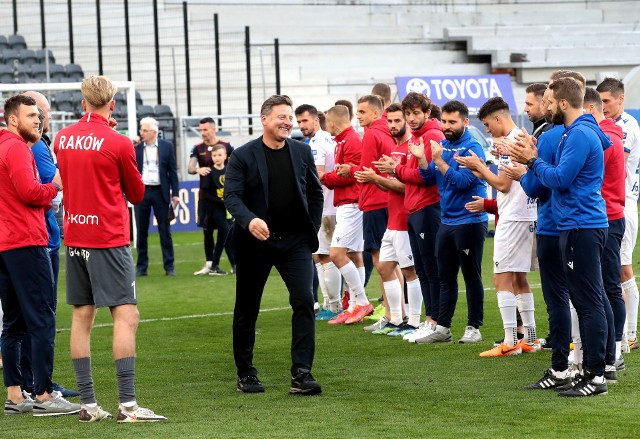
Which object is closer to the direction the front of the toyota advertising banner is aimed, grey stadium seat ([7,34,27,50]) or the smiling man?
the smiling man

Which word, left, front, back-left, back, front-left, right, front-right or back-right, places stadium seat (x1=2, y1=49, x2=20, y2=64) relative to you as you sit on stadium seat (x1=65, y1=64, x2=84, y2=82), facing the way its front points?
back-right

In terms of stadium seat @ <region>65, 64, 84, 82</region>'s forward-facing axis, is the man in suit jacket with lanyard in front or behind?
in front

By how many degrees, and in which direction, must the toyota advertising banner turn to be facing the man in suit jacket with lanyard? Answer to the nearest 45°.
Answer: approximately 45° to its right

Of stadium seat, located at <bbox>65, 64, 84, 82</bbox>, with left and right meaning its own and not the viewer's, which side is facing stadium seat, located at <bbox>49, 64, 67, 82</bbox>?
right

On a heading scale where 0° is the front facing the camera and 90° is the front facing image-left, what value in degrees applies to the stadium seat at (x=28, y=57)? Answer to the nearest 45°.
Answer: approximately 315°

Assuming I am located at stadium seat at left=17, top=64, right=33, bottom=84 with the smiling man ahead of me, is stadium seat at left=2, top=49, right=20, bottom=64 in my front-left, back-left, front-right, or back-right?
back-right

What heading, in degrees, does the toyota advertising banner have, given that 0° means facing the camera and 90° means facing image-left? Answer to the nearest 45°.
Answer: approximately 0°
